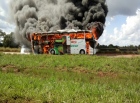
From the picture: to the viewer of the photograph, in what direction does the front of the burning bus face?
facing to the right of the viewer
